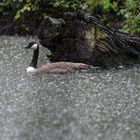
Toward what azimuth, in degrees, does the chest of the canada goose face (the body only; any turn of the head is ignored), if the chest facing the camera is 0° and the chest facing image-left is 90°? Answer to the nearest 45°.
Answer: approximately 90°
